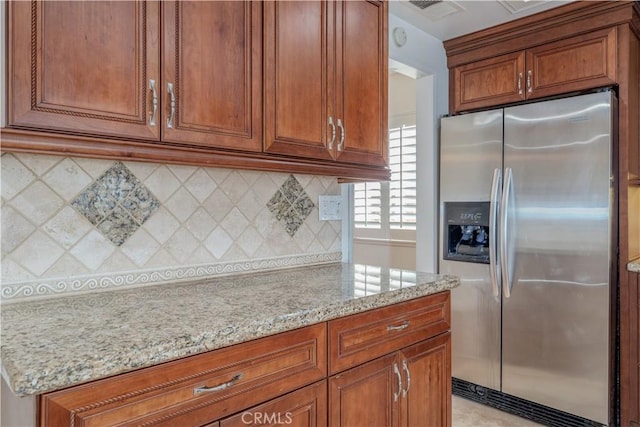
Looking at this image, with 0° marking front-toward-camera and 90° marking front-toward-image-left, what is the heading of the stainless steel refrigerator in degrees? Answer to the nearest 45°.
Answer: approximately 45°

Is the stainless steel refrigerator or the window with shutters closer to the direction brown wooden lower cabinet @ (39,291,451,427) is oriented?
the stainless steel refrigerator

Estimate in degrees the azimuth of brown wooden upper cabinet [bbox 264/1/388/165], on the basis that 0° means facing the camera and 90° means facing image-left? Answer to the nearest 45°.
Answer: approximately 315°

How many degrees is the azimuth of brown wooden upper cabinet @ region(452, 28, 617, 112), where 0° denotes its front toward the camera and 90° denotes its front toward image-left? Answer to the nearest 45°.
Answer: approximately 45°

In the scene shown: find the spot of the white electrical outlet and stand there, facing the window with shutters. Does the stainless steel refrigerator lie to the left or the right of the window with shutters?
right
